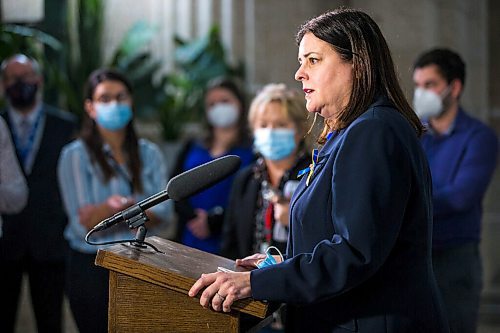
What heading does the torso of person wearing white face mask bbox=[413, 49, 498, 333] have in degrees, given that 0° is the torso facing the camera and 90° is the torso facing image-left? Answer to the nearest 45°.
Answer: approximately 45°

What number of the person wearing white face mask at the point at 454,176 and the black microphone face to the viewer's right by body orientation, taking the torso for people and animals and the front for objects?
1

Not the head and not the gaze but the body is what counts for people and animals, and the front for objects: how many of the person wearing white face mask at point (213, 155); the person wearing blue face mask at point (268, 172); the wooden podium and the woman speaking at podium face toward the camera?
2

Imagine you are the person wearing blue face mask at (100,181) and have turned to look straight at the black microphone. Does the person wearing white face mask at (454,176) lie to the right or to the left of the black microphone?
left

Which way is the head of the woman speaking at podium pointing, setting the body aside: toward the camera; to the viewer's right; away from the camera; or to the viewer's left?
to the viewer's left

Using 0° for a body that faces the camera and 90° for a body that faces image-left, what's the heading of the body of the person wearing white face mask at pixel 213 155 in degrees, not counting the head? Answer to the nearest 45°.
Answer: approximately 0°

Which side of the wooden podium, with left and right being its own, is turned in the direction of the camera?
left

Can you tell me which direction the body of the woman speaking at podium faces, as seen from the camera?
to the viewer's left

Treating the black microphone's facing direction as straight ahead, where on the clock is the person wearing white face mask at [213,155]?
The person wearing white face mask is roughly at 9 o'clock from the black microphone.

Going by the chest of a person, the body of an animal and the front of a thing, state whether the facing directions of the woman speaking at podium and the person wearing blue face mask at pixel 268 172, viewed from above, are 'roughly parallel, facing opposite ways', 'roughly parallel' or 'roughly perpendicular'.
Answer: roughly perpendicular

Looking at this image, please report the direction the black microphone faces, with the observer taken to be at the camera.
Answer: facing to the right of the viewer
